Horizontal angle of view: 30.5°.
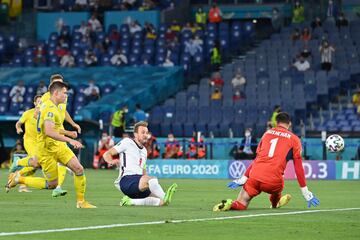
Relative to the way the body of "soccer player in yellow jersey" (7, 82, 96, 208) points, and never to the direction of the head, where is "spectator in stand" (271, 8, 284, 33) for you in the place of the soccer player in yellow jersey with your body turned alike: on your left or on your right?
on your left

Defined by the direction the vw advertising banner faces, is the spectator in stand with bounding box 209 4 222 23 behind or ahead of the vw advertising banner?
behind

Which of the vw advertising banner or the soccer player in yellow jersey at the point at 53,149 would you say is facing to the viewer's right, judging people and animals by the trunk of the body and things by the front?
the soccer player in yellow jersey

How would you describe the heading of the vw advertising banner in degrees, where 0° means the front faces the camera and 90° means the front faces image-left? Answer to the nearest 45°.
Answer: approximately 0°

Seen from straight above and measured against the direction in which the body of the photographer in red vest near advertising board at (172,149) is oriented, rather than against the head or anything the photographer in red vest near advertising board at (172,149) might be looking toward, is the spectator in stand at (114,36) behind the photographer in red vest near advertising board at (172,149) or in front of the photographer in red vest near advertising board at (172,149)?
behind

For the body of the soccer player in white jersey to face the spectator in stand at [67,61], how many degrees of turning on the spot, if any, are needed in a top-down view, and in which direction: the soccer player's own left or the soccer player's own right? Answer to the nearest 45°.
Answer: approximately 135° to the soccer player's own left

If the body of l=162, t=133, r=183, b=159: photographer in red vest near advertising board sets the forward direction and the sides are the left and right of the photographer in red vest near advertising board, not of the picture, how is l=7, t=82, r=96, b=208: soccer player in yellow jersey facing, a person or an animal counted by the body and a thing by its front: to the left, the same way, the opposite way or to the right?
to the left

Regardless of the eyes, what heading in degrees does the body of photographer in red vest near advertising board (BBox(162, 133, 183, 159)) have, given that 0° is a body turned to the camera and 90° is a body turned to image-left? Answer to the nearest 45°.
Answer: approximately 0°

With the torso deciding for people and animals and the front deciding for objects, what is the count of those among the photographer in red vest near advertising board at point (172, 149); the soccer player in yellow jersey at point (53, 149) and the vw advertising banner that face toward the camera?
2

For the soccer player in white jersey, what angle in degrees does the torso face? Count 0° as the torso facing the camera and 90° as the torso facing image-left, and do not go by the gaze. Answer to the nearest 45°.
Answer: approximately 315°

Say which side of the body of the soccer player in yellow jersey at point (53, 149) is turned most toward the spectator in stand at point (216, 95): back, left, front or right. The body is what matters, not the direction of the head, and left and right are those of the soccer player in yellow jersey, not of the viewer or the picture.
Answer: left

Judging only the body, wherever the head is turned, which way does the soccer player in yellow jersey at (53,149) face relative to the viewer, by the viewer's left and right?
facing to the right of the viewer

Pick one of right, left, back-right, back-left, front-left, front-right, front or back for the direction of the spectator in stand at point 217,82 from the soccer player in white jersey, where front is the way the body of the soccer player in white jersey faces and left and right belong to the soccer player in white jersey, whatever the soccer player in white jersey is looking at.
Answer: back-left

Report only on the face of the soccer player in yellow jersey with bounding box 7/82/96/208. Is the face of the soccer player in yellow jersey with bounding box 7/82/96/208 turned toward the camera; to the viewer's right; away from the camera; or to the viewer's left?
to the viewer's right
